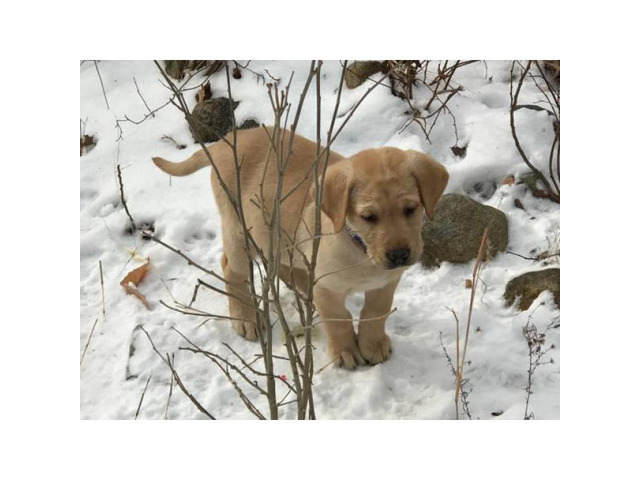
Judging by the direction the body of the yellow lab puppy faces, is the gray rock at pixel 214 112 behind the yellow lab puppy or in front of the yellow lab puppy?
behind

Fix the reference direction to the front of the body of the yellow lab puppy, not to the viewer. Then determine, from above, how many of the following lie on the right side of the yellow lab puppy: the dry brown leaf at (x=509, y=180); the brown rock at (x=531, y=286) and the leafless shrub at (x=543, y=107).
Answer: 0

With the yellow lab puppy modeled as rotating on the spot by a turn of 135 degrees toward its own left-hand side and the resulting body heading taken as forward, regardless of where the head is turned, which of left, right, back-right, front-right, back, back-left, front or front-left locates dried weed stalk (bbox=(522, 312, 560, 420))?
right

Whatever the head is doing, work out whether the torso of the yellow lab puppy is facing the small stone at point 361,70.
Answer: no

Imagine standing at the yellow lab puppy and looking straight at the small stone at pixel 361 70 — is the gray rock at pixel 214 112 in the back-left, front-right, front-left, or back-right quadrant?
front-left

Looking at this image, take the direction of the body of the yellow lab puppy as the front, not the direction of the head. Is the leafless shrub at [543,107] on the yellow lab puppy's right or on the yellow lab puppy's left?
on the yellow lab puppy's left

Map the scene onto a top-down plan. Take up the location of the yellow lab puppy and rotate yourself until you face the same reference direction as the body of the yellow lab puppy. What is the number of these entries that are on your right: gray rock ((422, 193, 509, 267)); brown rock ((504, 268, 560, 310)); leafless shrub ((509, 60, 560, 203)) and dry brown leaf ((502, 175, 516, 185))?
0

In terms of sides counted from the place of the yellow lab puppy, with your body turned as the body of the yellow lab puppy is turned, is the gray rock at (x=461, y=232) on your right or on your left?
on your left

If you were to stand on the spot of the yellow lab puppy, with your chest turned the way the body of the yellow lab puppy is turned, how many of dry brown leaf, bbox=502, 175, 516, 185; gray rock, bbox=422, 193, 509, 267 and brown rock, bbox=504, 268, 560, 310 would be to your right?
0

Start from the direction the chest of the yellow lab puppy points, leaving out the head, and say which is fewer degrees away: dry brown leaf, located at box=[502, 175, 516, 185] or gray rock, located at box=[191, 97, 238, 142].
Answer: the dry brown leaf

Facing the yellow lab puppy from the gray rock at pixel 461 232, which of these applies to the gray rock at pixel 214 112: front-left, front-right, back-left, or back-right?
front-right

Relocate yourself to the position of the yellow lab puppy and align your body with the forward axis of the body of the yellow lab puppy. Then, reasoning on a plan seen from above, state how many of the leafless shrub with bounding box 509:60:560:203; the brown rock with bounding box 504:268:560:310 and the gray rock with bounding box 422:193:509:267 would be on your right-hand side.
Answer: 0

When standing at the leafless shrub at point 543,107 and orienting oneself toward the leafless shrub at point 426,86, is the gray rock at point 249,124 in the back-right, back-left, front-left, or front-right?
front-left

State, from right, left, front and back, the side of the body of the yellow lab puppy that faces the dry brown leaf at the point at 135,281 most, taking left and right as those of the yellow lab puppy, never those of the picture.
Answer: back

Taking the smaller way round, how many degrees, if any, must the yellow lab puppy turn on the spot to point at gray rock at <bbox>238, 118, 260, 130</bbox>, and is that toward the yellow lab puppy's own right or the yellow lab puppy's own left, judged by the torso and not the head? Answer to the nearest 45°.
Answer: approximately 180°

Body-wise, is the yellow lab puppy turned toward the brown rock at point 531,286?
no

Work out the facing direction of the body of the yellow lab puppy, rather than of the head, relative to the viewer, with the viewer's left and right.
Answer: facing the viewer and to the right of the viewer
